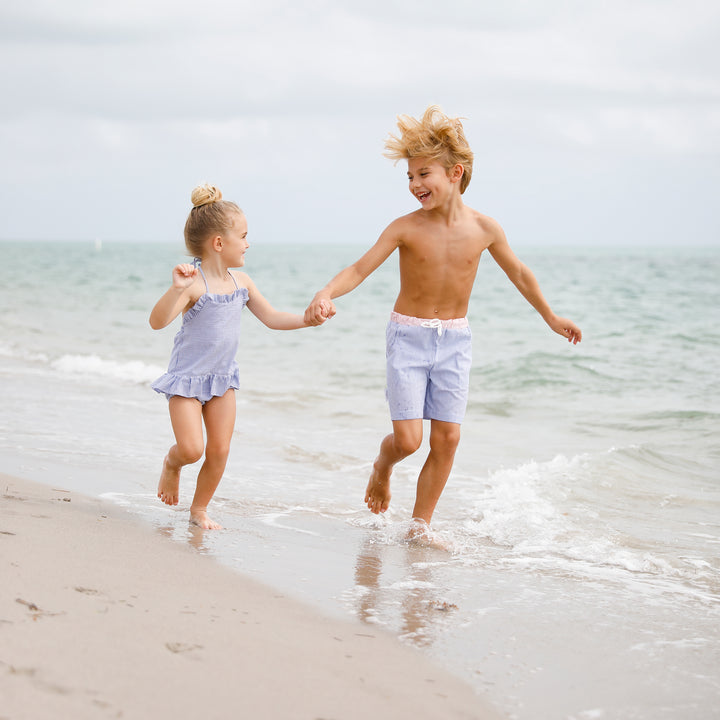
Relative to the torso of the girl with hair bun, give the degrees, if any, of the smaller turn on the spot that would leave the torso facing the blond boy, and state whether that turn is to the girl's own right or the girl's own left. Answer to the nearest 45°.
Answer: approximately 45° to the girl's own left

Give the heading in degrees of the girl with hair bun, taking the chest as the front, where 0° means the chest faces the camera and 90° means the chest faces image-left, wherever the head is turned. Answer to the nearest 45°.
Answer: approximately 315°

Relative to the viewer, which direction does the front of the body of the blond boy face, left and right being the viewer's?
facing the viewer

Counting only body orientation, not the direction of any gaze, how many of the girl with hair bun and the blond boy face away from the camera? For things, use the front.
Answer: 0

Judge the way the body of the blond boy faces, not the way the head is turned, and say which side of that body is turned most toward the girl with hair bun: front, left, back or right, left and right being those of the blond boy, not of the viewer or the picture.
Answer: right

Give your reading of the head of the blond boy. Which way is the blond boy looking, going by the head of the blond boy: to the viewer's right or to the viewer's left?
to the viewer's left

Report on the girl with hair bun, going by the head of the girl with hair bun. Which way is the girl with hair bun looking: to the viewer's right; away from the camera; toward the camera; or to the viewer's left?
to the viewer's right
